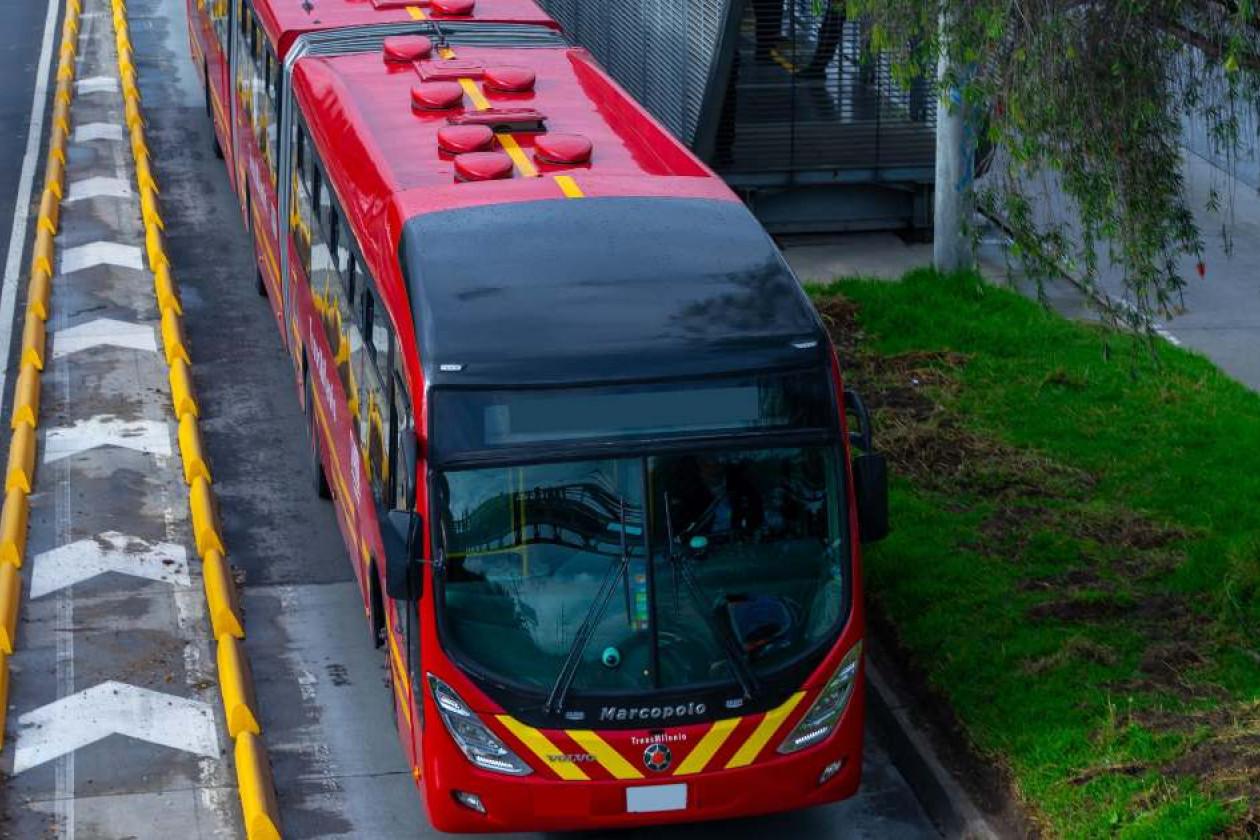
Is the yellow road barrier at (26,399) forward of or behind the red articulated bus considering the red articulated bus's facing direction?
behind

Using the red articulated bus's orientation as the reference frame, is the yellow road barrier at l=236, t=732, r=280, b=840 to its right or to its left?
on its right

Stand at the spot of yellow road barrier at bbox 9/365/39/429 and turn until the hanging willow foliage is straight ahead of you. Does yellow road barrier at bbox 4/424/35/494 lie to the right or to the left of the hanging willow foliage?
right

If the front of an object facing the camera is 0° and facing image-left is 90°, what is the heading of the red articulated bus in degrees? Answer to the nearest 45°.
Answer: approximately 0°

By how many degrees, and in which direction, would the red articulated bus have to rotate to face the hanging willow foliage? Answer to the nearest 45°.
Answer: approximately 135° to its left

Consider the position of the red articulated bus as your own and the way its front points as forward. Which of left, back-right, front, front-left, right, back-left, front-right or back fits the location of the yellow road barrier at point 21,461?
back-right
